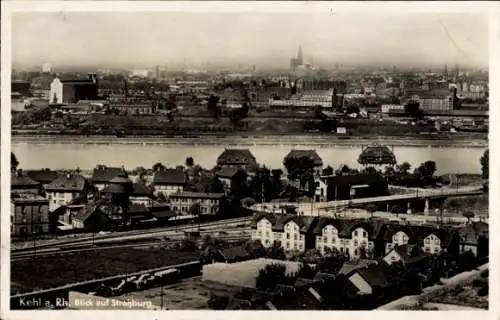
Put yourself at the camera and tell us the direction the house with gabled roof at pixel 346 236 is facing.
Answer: facing the viewer

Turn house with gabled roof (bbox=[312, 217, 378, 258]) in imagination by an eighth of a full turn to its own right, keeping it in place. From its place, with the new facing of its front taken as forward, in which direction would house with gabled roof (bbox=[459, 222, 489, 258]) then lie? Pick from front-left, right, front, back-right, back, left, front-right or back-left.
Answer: back-left
